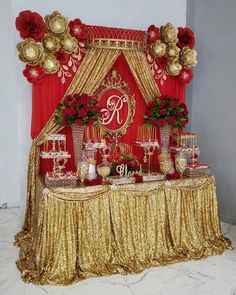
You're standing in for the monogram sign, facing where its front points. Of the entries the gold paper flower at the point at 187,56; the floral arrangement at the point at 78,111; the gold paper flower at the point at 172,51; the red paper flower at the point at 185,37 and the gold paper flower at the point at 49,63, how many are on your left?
3

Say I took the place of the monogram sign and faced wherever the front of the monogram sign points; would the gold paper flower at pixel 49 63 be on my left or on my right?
on my right

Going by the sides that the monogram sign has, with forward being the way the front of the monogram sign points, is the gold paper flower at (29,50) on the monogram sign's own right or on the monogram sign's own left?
on the monogram sign's own right

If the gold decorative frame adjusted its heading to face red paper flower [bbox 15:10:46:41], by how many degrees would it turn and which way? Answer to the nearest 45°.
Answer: approximately 45° to its right

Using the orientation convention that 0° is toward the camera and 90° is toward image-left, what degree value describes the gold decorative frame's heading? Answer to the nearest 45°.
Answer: approximately 0°

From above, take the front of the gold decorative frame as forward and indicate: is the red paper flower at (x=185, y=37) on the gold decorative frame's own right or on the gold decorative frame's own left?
on the gold decorative frame's own left

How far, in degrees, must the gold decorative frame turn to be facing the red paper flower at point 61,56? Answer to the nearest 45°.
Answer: approximately 45° to its right

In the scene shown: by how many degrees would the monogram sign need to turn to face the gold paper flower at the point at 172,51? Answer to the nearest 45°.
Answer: approximately 90° to its left

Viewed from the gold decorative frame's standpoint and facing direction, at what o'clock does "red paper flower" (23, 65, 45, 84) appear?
The red paper flower is roughly at 2 o'clock from the gold decorative frame.
